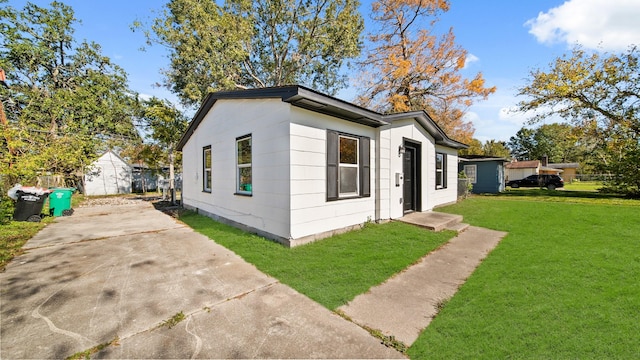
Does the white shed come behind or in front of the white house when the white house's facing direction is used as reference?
behind

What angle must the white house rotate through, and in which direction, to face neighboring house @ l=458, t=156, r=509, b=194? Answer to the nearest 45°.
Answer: approximately 90° to its left

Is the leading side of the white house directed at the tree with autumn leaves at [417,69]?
no

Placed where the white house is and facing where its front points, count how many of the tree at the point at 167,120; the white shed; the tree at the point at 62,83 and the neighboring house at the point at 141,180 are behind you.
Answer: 4

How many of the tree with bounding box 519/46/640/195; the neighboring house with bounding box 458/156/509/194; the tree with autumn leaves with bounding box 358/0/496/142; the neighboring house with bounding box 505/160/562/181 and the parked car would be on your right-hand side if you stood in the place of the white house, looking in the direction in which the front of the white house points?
0

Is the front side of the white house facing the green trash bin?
no

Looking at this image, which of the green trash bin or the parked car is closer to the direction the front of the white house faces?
the parked car

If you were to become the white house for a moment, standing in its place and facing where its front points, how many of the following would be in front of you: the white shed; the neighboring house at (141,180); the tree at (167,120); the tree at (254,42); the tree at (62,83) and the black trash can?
0

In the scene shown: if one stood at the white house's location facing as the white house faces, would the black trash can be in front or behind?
behind

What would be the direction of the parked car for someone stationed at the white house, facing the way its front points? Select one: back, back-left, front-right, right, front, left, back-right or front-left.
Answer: left

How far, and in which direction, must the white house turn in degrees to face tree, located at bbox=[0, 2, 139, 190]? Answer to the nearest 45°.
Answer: approximately 180°

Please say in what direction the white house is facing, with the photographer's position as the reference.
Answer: facing the viewer and to the right of the viewer

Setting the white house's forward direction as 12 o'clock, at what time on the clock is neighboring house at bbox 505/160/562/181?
The neighboring house is roughly at 9 o'clock from the white house.

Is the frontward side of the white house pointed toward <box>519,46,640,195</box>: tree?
no

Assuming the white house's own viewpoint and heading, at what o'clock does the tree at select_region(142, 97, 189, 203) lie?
The tree is roughly at 6 o'clock from the white house.
